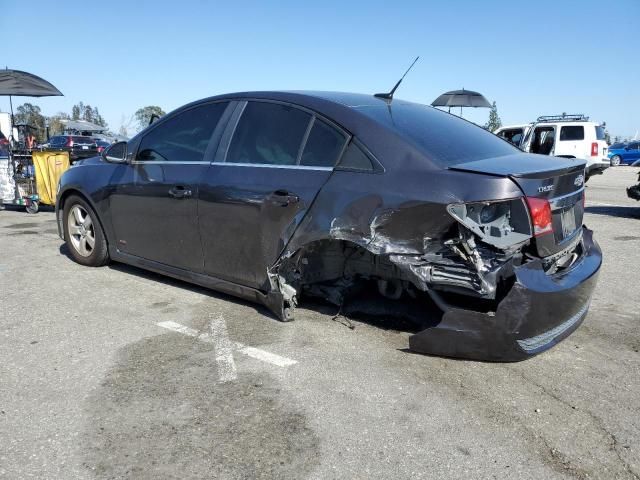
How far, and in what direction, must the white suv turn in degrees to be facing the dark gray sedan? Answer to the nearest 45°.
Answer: approximately 135° to its left

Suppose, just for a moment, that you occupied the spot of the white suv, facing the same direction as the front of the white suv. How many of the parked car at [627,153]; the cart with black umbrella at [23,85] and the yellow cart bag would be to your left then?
2

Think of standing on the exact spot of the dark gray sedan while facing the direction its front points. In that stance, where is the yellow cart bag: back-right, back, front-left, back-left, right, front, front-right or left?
front

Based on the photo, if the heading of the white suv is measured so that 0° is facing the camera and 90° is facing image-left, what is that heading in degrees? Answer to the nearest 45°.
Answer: approximately 135°

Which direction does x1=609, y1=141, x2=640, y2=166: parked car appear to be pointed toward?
to the viewer's left

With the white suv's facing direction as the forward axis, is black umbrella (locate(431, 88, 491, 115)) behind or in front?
in front

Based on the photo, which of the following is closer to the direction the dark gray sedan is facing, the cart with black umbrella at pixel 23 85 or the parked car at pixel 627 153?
the cart with black umbrella

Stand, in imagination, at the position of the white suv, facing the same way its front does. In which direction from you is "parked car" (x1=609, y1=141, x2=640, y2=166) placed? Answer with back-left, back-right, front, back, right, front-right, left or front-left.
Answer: front-right

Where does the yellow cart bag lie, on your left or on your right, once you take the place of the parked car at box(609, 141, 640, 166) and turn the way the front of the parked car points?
on your left

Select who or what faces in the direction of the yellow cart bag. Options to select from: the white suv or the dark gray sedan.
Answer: the dark gray sedan

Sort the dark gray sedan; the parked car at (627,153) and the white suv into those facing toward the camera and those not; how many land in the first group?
0

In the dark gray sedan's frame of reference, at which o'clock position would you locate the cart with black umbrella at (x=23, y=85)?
The cart with black umbrella is roughly at 12 o'clock from the dark gray sedan.

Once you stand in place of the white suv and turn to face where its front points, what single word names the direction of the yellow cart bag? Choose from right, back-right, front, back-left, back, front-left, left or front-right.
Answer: left
